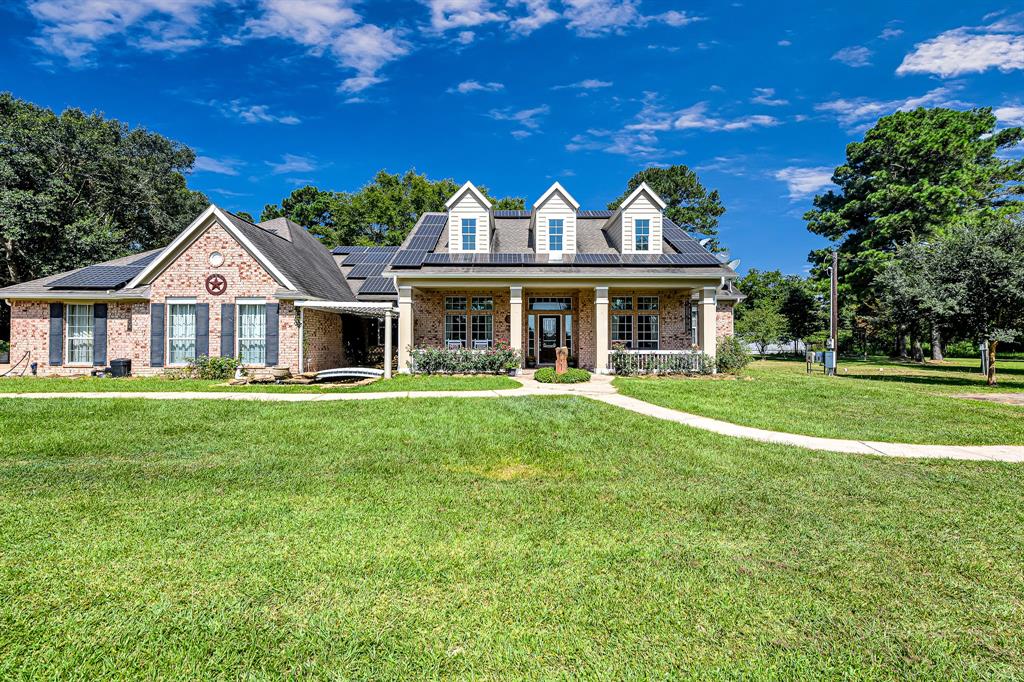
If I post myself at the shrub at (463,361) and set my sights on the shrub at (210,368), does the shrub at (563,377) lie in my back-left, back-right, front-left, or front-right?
back-left

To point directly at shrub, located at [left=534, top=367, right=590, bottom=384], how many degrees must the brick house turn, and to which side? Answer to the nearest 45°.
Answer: approximately 45° to its left

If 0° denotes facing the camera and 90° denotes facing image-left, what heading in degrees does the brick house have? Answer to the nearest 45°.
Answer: approximately 0°

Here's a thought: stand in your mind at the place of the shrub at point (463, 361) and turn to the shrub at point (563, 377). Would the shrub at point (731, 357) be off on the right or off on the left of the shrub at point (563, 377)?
left

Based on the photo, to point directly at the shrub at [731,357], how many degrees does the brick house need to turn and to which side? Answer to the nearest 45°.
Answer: approximately 90° to its left

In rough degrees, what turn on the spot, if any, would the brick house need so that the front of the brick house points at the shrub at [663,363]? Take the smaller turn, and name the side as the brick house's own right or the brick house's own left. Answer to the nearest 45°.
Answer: approximately 90° to the brick house's own left

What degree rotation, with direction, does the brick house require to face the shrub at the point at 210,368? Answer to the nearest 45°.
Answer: approximately 90° to its right
